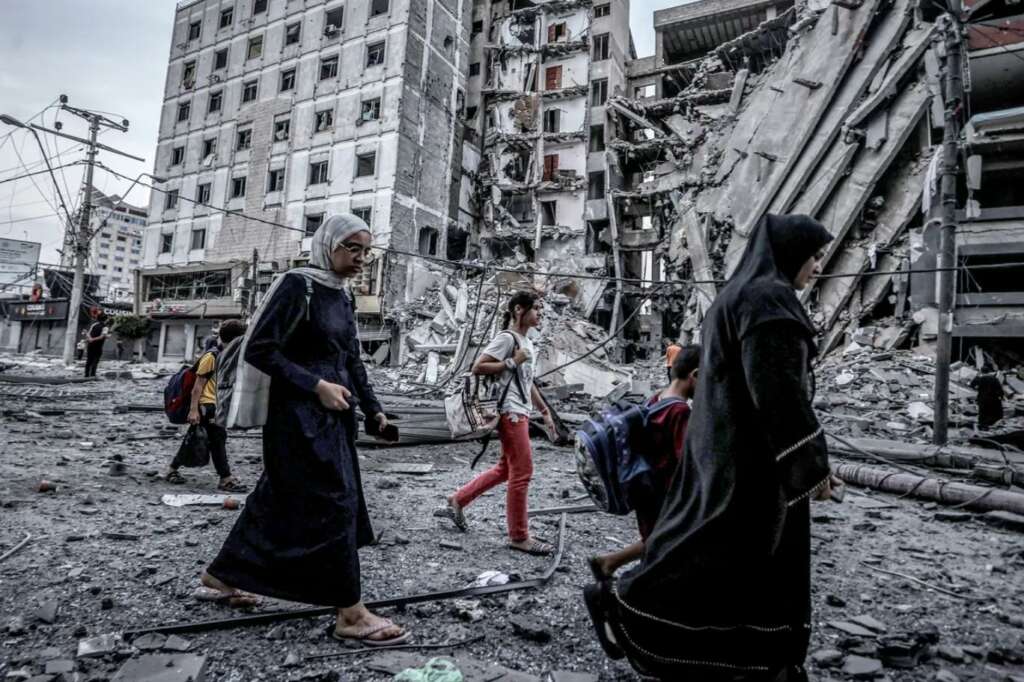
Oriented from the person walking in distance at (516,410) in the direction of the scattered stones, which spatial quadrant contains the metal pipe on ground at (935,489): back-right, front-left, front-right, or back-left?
back-left

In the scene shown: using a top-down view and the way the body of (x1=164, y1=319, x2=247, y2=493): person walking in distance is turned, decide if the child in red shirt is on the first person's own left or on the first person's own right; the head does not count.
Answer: on the first person's own right

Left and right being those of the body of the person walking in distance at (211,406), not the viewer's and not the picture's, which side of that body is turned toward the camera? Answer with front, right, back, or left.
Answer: right

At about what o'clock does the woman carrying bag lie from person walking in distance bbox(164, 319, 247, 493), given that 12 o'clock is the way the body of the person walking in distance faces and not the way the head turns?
The woman carrying bag is roughly at 3 o'clock from the person walking in distance.

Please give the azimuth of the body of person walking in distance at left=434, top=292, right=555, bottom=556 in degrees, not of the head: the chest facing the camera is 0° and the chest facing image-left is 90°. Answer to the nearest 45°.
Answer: approximately 270°
